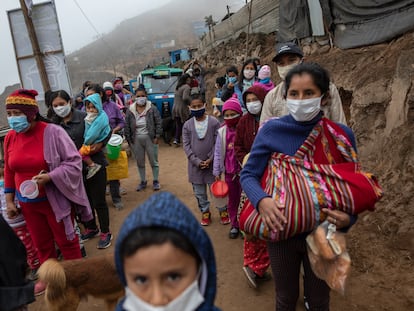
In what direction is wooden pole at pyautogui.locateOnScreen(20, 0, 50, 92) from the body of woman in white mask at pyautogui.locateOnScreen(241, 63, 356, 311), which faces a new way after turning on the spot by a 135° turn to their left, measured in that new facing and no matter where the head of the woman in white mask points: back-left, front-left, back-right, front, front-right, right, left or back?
left

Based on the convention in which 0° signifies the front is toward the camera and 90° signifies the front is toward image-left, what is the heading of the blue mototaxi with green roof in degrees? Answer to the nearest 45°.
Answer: approximately 0°

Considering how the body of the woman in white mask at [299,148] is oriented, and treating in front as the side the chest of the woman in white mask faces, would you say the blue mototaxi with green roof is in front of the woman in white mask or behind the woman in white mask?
behind

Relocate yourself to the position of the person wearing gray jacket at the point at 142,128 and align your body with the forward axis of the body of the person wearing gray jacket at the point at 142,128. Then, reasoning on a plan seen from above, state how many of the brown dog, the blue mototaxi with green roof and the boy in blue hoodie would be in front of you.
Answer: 2

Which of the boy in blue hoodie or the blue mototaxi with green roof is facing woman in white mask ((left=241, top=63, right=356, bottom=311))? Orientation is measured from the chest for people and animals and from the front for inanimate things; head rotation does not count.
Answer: the blue mototaxi with green roof
